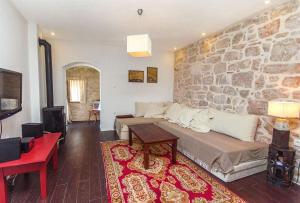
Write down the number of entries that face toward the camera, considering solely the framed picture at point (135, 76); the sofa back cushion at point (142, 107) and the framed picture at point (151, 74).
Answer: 3

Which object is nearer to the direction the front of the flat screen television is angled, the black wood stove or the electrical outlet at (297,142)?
the electrical outlet

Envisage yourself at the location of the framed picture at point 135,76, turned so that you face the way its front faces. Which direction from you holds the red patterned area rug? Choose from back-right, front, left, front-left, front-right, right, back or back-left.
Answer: front

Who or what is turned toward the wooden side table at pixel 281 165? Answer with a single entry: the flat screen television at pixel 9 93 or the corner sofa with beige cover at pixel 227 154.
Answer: the flat screen television

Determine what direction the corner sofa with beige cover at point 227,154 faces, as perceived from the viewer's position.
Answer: facing the viewer and to the left of the viewer

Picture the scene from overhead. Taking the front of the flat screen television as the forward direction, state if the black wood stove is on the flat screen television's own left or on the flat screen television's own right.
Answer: on the flat screen television's own left

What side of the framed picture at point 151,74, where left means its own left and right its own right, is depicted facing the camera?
front

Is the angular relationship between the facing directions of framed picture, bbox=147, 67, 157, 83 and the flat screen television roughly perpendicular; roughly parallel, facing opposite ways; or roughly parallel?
roughly perpendicular

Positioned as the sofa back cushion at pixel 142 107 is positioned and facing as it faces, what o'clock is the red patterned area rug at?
The red patterned area rug is roughly at 12 o'clock from the sofa back cushion.

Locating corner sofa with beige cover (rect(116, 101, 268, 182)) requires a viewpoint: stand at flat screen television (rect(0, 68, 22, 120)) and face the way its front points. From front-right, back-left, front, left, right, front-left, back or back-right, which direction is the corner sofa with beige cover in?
front

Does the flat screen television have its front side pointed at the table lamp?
yes

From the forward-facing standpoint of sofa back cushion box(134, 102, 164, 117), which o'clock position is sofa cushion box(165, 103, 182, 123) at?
The sofa cushion is roughly at 10 o'clock from the sofa back cushion.

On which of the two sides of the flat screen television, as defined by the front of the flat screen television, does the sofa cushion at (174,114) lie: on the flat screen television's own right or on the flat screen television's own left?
on the flat screen television's own left

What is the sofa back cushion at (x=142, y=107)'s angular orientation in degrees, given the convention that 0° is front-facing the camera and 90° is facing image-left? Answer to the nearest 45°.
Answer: approximately 0°

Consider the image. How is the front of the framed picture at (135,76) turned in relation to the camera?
facing the viewer

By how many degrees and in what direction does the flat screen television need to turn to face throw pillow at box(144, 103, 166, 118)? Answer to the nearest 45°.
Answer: approximately 45° to its left

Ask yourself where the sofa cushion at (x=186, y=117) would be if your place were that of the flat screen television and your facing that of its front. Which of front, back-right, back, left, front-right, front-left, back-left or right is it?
front-left

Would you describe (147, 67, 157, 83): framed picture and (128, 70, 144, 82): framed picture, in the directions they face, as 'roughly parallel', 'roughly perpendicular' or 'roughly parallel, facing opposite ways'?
roughly parallel

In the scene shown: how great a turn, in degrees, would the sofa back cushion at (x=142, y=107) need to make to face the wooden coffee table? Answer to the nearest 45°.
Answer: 0° — it already faces it

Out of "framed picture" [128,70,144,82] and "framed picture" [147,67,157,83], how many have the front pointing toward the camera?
2

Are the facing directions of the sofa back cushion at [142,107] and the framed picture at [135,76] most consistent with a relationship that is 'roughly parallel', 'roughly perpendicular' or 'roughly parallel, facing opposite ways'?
roughly parallel
